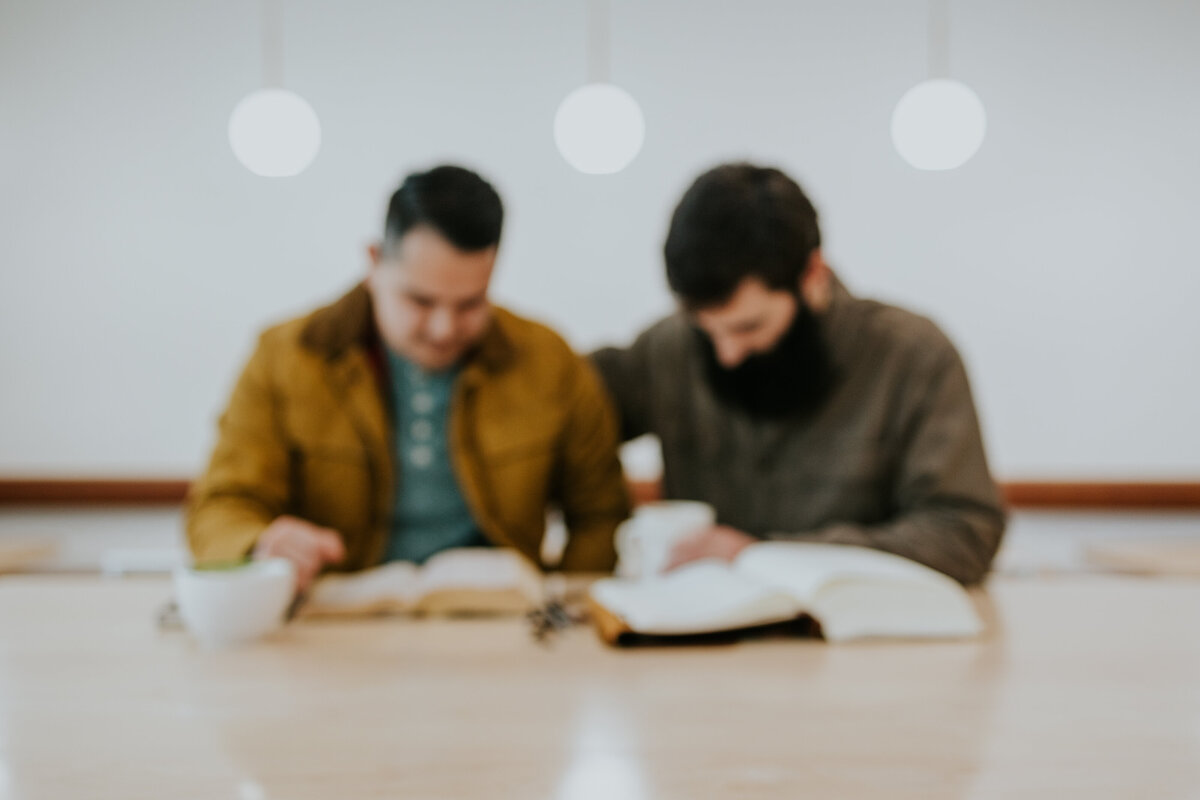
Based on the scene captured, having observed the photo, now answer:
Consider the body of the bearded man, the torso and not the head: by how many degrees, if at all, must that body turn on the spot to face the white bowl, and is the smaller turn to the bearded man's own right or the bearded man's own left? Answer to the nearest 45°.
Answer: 0° — they already face it

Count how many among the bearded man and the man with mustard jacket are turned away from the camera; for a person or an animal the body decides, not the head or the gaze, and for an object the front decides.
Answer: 0

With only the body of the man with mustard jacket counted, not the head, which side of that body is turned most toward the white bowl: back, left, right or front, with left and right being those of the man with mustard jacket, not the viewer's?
front

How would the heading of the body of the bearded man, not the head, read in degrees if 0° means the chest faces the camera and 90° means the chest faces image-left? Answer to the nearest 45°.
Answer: approximately 45°

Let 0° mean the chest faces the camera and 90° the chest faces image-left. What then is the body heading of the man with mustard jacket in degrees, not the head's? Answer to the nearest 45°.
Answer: approximately 0°

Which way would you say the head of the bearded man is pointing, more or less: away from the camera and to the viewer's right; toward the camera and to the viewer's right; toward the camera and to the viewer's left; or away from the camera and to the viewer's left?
toward the camera and to the viewer's left
